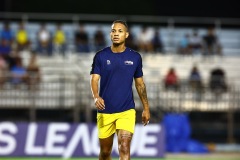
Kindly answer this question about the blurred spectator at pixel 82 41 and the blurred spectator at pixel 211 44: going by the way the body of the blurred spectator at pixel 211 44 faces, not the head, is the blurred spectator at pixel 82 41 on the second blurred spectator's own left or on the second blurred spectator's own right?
on the second blurred spectator's own right

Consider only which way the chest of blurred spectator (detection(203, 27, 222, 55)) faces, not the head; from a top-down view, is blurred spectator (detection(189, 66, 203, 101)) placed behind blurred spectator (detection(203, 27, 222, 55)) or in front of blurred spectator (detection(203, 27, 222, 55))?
in front

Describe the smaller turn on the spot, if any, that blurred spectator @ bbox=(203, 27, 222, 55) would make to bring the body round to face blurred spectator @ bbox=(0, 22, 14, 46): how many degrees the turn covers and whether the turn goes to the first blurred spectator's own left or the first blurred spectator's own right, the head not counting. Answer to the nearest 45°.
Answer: approximately 45° to the first blurred spectator's own right

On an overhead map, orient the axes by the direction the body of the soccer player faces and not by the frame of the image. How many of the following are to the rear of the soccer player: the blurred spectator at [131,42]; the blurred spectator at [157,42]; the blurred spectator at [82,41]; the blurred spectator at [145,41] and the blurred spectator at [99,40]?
5

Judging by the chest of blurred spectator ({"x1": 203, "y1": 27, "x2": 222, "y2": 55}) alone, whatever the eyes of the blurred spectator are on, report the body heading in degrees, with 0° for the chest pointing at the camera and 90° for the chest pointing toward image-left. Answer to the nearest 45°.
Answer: approximately 0°

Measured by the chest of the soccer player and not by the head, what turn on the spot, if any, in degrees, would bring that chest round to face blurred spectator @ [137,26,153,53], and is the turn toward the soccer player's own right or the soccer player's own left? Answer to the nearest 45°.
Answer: approximately 180°

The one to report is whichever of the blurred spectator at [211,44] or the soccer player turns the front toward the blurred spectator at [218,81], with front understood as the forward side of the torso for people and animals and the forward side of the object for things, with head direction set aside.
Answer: the blurred spectator at [211,44]

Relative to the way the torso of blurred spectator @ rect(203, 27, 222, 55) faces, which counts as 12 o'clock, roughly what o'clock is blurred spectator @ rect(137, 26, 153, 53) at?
blurred spectator @ rect(137, 26, 153, 53) is roughly at 2 o'clock from blurred spectator @ rect(203, 27, 222, 55).

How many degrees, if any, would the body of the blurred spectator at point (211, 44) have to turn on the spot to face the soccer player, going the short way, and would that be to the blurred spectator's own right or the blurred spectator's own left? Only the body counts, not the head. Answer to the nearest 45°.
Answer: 0° — they already face them

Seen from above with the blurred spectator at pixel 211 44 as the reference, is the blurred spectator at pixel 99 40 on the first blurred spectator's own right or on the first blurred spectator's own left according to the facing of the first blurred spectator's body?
on the first blurred spectator's own right

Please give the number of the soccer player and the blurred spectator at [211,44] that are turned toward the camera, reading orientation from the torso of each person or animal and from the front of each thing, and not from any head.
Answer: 2
